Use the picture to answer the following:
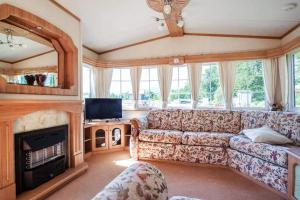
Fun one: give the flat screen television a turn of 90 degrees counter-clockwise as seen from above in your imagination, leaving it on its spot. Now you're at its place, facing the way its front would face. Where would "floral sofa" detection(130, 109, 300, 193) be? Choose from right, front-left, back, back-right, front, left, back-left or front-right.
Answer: front-right

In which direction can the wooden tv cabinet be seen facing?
toward the camera

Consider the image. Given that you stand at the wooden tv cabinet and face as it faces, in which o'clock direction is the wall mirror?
The wall mirror is roughly at 1 o'clock from the wooden tv cabinet.

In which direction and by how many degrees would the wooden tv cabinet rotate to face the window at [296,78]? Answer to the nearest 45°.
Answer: approximately 45° to its left

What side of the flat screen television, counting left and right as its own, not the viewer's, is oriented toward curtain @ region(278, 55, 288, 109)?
left

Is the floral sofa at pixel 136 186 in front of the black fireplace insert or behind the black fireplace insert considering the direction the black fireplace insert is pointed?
in front

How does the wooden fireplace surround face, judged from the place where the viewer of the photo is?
facing the viewer and to the right of the viewer

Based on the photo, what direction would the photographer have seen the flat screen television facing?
facing the viewer

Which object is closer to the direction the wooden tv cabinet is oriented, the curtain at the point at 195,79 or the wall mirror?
the wall mirror

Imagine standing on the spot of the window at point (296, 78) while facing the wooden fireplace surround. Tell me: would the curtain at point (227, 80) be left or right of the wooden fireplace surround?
right

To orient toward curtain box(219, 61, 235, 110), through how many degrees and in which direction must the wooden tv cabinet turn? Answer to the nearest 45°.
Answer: approximately 90° to its left

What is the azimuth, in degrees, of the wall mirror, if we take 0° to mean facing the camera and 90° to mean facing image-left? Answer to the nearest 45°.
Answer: approximately 315°

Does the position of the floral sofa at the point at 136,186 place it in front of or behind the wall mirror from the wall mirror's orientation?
in front

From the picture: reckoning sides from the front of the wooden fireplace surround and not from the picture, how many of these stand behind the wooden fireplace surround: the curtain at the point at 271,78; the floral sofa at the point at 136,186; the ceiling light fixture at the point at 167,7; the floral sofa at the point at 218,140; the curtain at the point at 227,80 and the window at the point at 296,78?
0

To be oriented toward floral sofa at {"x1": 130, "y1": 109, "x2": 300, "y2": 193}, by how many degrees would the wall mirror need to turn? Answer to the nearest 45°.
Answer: approximately 45° to its left

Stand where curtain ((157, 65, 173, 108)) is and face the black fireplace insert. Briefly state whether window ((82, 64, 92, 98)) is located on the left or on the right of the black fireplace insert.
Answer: right
